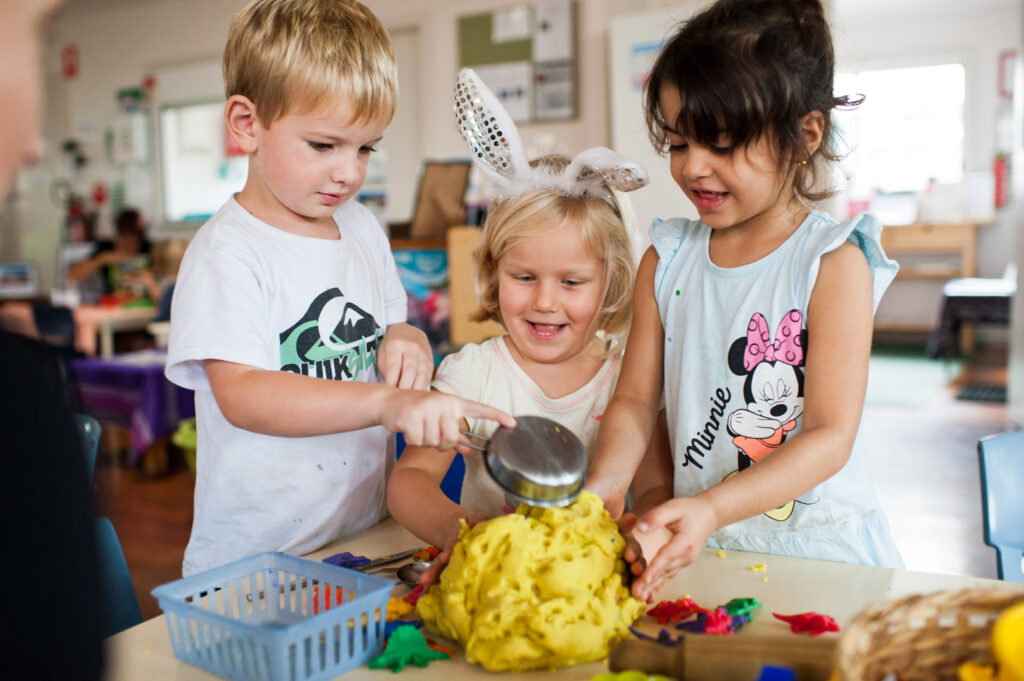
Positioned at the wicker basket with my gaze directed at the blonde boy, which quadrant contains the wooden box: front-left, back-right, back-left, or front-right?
front-left

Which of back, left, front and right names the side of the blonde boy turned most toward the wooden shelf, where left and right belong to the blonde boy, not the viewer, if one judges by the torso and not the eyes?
left

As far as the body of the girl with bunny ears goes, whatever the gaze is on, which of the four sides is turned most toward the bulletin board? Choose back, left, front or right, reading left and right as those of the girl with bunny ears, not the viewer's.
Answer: back

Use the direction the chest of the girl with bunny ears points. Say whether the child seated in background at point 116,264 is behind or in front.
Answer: behind

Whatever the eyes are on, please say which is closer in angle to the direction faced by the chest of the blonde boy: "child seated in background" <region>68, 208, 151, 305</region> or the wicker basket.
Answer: the wicker basket

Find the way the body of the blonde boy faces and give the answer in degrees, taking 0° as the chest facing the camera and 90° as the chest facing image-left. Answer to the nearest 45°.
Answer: approximately 315°

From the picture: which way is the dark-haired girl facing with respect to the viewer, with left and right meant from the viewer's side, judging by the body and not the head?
facing the viewer and to the left of the viewer

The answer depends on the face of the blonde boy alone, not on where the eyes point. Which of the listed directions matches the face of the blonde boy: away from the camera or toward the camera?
toward the camera

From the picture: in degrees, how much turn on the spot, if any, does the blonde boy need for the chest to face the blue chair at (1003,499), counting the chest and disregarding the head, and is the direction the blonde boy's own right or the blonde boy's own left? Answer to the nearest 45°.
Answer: approximately 45° to the blonde boy's own left

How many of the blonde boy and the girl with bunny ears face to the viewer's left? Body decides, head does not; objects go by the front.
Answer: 0

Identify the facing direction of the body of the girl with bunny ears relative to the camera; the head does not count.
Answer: toward the camera

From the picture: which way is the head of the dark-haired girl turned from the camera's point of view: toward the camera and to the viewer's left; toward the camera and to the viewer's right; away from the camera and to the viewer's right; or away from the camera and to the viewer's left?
toward the camera and to the viewer's left
